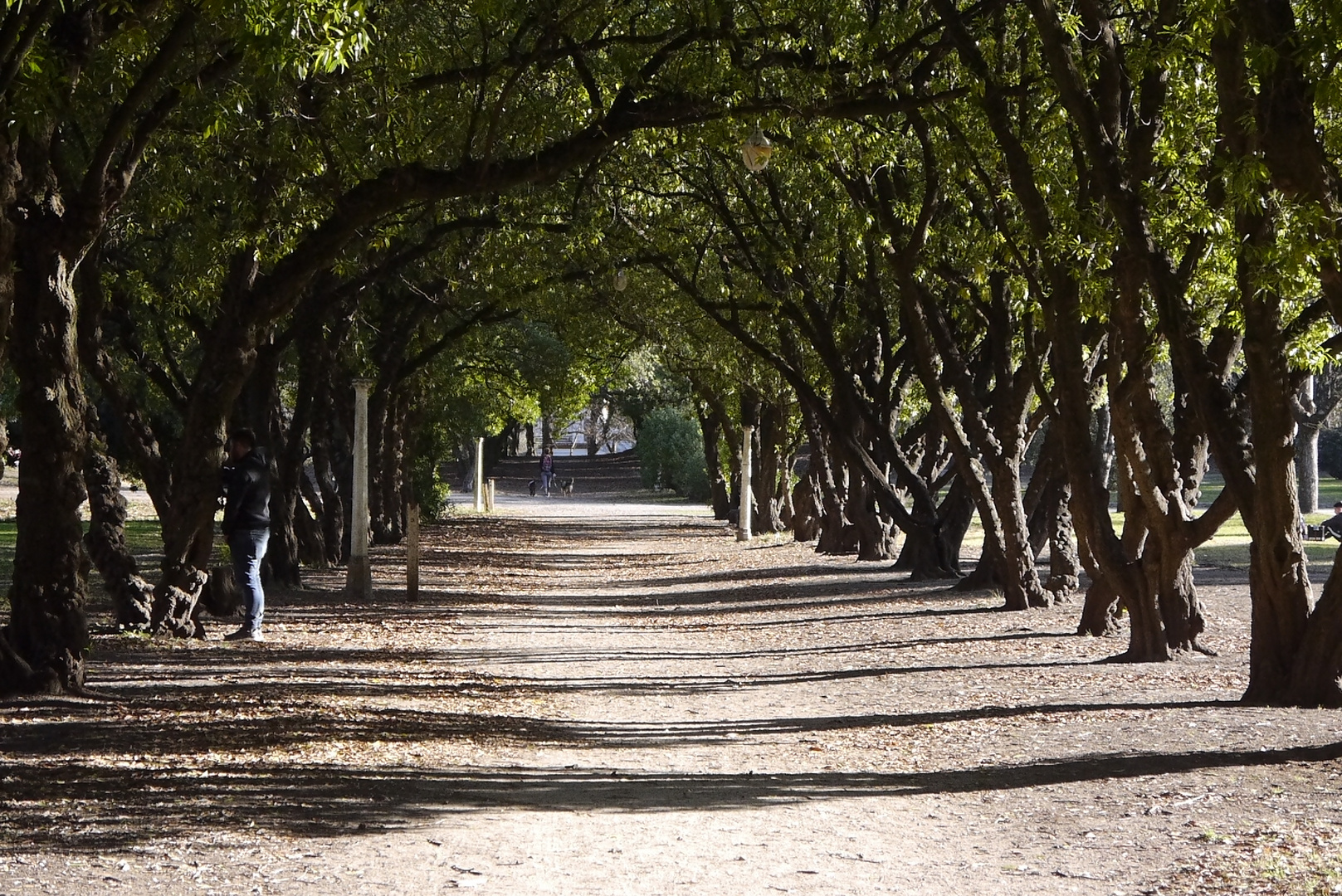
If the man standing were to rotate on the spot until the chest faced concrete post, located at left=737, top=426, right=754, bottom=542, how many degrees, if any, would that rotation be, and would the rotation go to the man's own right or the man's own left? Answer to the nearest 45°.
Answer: approximately 135° to the man's own right

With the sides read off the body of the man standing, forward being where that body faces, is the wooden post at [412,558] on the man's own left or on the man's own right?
on the man's own right

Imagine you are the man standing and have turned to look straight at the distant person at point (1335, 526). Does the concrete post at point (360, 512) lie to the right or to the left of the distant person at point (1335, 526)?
left

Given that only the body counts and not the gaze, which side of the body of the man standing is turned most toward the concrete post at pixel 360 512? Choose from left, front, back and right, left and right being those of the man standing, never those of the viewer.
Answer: right

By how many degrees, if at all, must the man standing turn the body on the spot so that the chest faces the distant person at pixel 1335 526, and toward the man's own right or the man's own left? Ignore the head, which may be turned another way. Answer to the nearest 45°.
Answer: approximately 135° to the man's own right

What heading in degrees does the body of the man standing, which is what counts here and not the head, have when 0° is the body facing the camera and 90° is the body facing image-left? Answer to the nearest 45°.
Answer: approximately 90°
